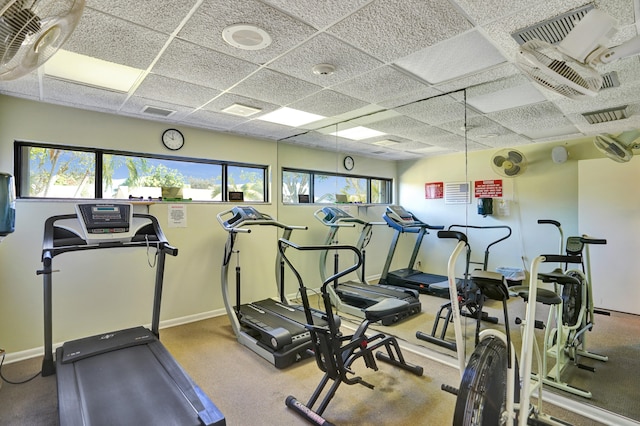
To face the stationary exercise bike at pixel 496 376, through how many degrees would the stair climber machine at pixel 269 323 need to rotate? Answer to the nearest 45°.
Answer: approximately 180°

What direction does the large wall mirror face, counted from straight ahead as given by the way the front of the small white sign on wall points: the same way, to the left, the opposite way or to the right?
to the right

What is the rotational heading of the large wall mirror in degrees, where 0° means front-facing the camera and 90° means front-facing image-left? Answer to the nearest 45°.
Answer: approximately 45°

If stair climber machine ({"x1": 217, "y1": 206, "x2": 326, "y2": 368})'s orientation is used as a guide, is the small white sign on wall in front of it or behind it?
in front

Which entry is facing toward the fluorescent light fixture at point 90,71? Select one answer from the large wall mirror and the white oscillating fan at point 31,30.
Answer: the large wall mirror

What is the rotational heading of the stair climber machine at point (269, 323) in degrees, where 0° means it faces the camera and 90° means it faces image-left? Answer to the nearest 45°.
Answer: approximately 135°

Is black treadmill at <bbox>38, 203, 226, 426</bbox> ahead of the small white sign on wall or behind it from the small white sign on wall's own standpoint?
ahead
